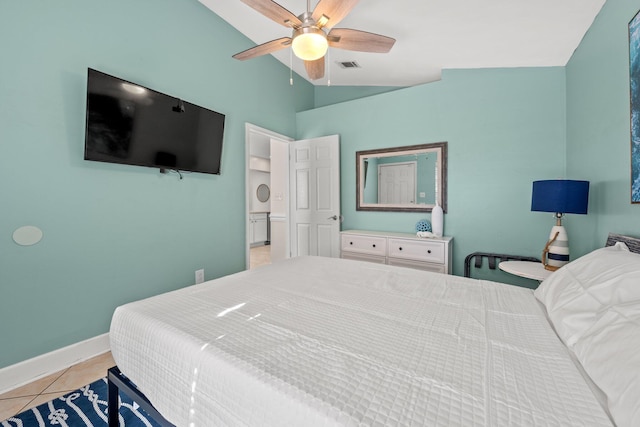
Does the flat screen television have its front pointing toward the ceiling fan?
yes

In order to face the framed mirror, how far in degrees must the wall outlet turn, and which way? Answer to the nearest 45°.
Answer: approximately 45° to its left

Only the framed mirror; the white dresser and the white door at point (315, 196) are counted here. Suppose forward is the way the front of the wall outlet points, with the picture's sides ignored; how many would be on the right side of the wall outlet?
0

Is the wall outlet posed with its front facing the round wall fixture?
no

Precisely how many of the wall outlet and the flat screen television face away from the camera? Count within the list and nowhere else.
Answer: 0

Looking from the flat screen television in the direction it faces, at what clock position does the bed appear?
The bed is roughly at 1 o'clock from the flat screen television.

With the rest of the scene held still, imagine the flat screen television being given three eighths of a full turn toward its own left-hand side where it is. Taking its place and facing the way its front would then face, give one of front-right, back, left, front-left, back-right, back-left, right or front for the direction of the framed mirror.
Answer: right

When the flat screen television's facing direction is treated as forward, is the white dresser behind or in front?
in front

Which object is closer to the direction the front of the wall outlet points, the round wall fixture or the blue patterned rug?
the blue patterned rug

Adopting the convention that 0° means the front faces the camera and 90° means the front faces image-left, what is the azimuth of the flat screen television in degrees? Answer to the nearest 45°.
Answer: approximately 315°

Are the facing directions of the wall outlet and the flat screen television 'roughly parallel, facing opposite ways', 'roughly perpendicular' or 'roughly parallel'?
roughly parallel

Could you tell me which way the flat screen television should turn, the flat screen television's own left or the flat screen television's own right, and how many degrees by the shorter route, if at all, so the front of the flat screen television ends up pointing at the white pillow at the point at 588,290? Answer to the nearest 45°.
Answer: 0° — it already faces it

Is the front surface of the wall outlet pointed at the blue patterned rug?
no

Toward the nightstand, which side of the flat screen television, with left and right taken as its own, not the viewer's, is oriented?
front

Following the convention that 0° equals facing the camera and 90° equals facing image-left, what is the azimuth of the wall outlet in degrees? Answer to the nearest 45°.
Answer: approximately 315°

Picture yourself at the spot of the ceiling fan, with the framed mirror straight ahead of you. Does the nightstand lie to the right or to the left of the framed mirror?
right

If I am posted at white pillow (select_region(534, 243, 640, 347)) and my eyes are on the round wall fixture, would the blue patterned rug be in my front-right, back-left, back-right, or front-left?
front-left
